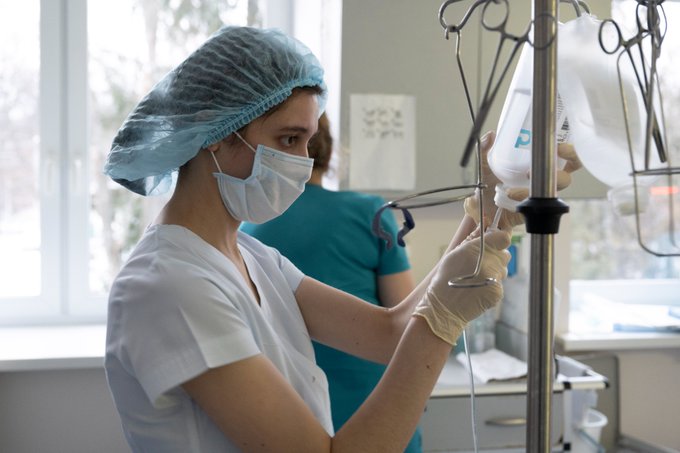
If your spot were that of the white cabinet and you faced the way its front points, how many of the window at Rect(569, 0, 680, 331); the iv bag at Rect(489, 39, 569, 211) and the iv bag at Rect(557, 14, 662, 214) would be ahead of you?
2

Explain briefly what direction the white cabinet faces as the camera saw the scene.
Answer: facing the viewer

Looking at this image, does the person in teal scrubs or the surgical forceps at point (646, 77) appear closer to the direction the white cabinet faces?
the surgical forceps

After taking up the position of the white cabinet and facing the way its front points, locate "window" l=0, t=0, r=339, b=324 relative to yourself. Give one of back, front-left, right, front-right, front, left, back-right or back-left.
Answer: right

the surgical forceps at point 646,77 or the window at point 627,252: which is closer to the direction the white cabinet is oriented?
the surgical forceps

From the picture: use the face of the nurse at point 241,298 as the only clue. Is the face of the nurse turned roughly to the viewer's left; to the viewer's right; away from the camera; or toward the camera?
to the viewer's right

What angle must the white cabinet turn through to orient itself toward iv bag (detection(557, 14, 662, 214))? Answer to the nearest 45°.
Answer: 0° — it already faces it

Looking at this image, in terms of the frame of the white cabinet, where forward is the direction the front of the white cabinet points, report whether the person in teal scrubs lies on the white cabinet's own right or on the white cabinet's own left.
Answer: on the white cabinet's own right

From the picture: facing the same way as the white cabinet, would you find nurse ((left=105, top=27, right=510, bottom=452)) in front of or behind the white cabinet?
in front

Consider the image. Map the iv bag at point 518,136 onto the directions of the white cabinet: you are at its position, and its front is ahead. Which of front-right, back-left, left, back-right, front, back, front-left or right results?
front

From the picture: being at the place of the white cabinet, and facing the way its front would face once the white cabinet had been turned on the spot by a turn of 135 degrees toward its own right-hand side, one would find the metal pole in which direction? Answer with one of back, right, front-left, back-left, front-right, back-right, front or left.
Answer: back-left

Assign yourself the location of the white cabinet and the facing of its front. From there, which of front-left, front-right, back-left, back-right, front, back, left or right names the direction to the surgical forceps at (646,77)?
front

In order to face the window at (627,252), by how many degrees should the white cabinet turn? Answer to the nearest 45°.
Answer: approximately 135° to its left

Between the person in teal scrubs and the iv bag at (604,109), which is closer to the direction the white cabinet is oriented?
the iv bag
